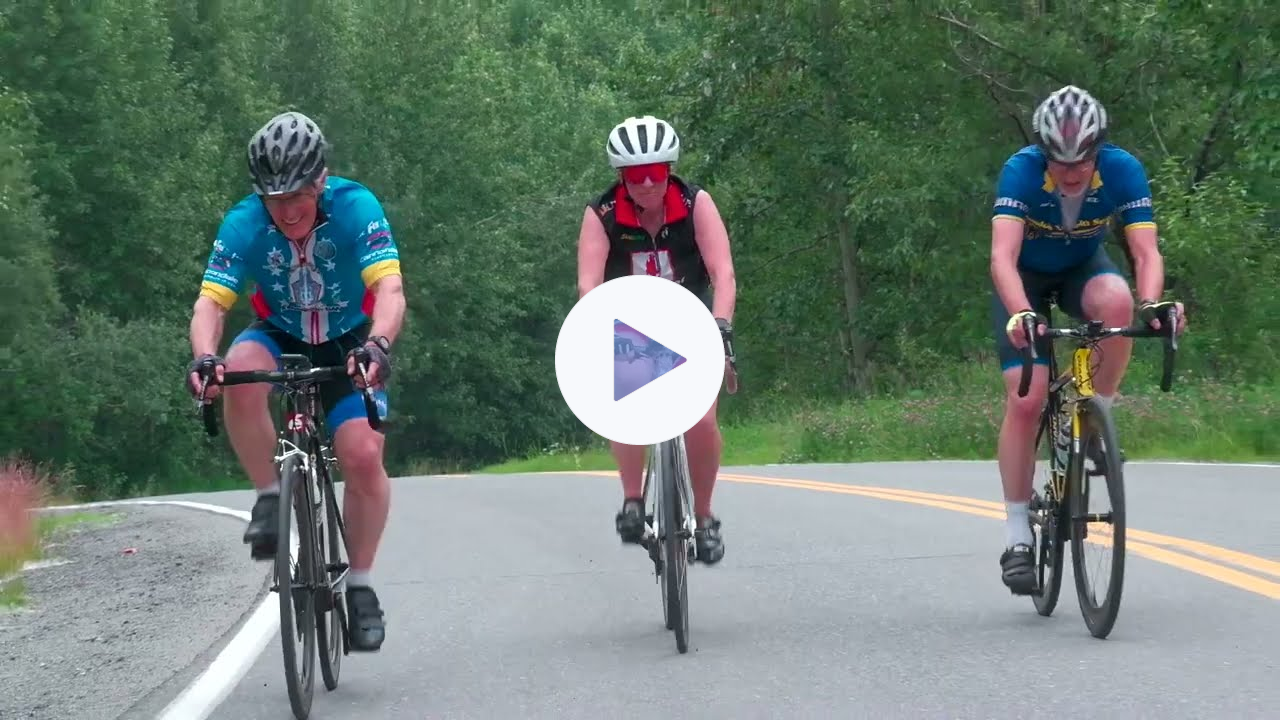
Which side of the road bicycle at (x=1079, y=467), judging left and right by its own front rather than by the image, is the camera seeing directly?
front

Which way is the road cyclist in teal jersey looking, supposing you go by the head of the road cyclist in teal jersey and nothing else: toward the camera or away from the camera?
toward the camera

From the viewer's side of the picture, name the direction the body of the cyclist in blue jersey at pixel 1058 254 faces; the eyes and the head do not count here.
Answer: toward the camera

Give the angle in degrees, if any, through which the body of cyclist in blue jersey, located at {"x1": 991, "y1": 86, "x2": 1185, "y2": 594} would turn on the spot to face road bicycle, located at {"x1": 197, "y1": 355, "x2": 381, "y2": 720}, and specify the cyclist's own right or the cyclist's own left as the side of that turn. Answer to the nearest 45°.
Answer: approximately 45° to the cyclist's own right

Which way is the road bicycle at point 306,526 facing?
toward the camera

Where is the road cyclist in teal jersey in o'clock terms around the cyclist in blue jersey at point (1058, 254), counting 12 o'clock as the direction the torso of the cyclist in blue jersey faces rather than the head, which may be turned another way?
The road cyclist in teal jersey is roughly at 2 o'clock from the cyclist in blue jersey.

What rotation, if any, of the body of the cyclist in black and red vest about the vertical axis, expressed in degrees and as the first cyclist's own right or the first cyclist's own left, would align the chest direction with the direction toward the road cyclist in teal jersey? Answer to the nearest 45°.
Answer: approximately 45° to the first cyclist's own right

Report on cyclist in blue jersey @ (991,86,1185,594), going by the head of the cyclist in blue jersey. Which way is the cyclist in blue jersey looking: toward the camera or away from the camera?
toward the camera

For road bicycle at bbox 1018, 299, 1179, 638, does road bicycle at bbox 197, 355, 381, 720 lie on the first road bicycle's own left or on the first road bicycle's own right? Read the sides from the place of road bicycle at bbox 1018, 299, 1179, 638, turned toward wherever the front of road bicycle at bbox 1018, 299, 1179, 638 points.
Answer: on the first road bicycle's own right

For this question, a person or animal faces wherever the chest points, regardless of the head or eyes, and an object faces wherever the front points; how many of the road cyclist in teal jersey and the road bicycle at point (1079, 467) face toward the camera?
2

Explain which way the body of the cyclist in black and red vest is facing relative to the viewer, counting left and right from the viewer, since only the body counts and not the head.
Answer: facing the viewer

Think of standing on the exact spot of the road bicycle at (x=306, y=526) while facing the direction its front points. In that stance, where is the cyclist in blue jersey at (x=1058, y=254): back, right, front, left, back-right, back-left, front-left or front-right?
left

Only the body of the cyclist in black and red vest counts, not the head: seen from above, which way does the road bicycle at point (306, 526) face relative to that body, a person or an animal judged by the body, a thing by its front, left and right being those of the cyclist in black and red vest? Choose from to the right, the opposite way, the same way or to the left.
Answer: the same way

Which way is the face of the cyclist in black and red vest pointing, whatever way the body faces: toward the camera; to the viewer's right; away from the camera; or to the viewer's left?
toward the camera
